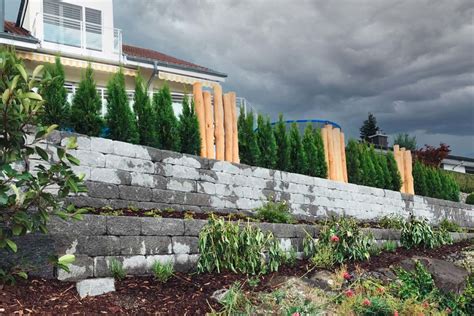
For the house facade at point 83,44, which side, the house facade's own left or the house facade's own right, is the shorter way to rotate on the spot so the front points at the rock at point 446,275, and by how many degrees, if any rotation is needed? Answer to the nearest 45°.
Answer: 0° — it already faces it

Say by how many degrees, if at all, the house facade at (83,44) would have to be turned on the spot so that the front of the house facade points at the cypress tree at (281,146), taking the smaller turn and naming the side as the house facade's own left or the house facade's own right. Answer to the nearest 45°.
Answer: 0° — it already faces it

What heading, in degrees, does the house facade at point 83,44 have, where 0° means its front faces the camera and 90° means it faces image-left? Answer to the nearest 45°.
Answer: approximately 315°

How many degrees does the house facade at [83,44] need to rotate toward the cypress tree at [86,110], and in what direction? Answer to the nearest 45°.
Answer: approximately 45° to its right

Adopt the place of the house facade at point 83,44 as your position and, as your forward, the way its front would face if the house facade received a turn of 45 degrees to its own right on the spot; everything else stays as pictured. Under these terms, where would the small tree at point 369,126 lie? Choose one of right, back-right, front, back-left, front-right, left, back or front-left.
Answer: back-left
